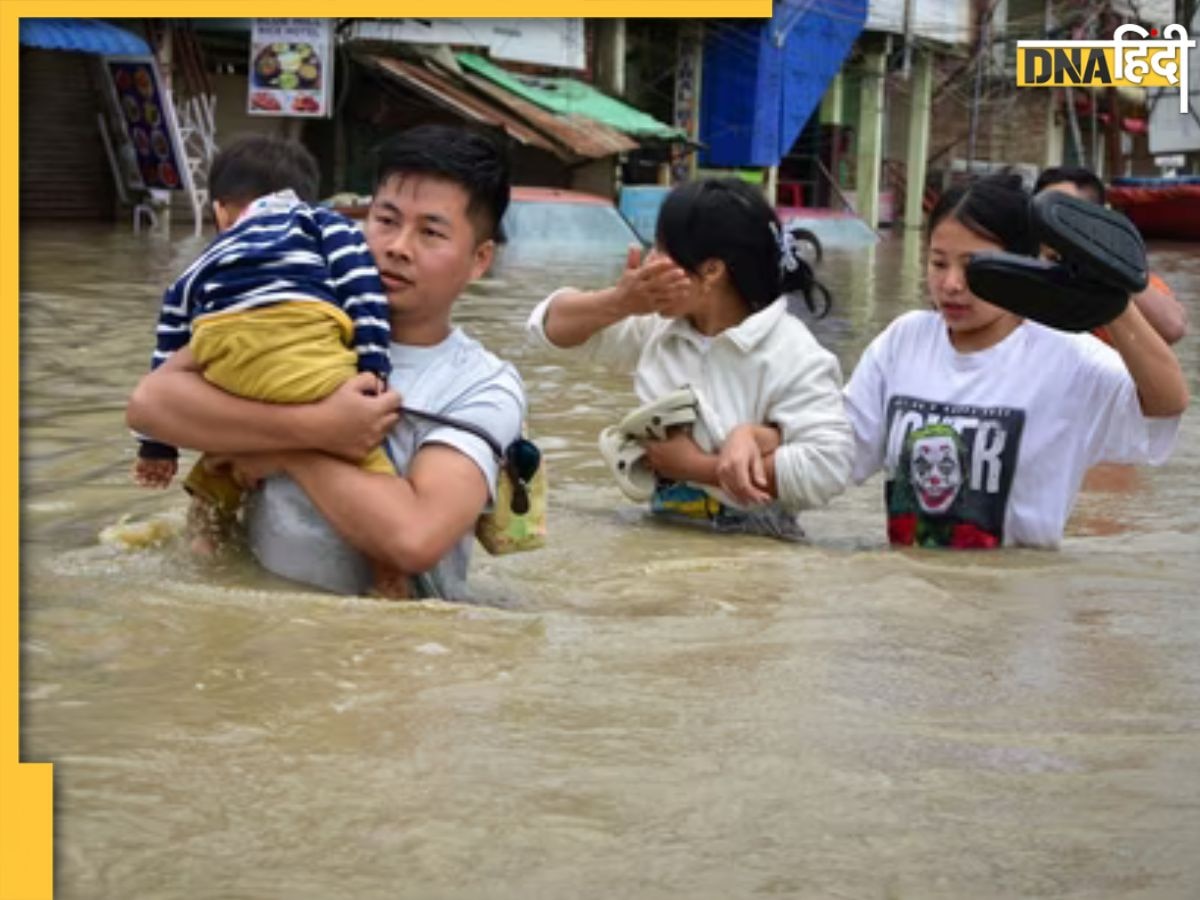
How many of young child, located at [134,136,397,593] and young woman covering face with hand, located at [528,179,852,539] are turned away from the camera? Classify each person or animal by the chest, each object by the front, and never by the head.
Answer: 1

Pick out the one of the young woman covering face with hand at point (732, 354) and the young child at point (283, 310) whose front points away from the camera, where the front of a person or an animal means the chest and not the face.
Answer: the young child at point (283, 310)

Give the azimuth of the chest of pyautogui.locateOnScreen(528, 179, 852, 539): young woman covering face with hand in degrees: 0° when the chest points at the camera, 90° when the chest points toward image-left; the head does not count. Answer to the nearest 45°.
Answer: approximately 45°

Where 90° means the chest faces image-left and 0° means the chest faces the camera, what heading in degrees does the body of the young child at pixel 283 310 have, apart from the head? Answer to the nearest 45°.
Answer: approximately 180°

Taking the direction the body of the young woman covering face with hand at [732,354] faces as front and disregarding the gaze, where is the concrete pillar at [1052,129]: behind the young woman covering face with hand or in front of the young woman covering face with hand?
behind

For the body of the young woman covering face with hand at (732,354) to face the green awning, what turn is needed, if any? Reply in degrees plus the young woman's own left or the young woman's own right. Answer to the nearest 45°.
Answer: approximately 135° to the young woman's own right

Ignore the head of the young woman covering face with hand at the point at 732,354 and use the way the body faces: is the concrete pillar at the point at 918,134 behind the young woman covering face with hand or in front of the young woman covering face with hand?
behind

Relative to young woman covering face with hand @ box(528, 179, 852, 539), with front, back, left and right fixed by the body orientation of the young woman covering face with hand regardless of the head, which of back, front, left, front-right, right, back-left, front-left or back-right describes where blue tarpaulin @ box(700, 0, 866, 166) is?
back-right

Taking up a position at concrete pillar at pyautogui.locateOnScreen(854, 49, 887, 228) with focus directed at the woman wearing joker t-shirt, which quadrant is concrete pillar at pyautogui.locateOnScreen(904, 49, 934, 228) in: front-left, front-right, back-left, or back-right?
back-left

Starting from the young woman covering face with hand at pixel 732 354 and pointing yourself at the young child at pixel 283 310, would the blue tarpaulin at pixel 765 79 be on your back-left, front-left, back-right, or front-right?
back-right

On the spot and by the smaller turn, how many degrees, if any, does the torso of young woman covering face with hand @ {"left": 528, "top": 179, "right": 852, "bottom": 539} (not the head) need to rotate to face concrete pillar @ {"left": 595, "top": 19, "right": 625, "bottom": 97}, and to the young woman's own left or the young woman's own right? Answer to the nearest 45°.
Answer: approximately 135° to the young woman's own right
